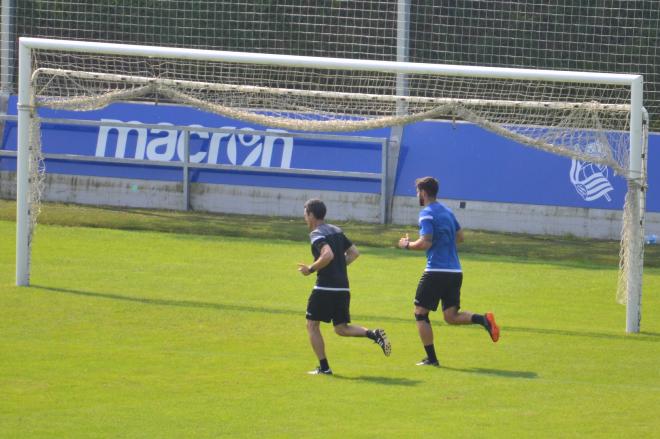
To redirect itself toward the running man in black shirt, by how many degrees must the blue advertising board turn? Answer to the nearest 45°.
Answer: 0° — it already faces them

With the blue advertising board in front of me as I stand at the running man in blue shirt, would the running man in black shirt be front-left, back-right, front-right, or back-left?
back-left

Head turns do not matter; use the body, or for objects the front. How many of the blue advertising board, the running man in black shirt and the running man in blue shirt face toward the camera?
1

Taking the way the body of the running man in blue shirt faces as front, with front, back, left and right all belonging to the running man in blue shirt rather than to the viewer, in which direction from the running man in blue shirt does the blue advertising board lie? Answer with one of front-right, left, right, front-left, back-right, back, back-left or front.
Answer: front-right

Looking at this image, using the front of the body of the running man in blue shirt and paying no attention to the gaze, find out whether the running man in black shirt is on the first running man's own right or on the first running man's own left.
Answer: on the first running man's own left

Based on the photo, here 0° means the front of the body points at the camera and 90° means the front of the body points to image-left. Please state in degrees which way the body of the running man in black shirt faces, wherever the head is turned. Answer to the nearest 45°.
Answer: approximately 135°

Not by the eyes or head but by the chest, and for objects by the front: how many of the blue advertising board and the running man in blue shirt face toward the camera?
1

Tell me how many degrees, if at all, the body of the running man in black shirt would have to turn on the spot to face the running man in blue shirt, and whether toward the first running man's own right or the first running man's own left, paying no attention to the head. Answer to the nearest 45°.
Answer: approximately 90° to the first running man's own right

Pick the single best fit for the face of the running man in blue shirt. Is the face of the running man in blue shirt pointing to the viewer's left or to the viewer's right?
to the viewer's left

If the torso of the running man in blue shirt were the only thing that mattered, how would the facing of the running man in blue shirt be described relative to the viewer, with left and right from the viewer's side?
facing away from the viewer and to the left of the viewer

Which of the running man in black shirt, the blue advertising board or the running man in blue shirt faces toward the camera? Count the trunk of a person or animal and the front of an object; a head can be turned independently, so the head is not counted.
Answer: the blue advertising board

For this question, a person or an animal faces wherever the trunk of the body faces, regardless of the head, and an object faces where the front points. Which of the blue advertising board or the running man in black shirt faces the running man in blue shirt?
the blue advertising board

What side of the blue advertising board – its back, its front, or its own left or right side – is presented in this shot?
front
